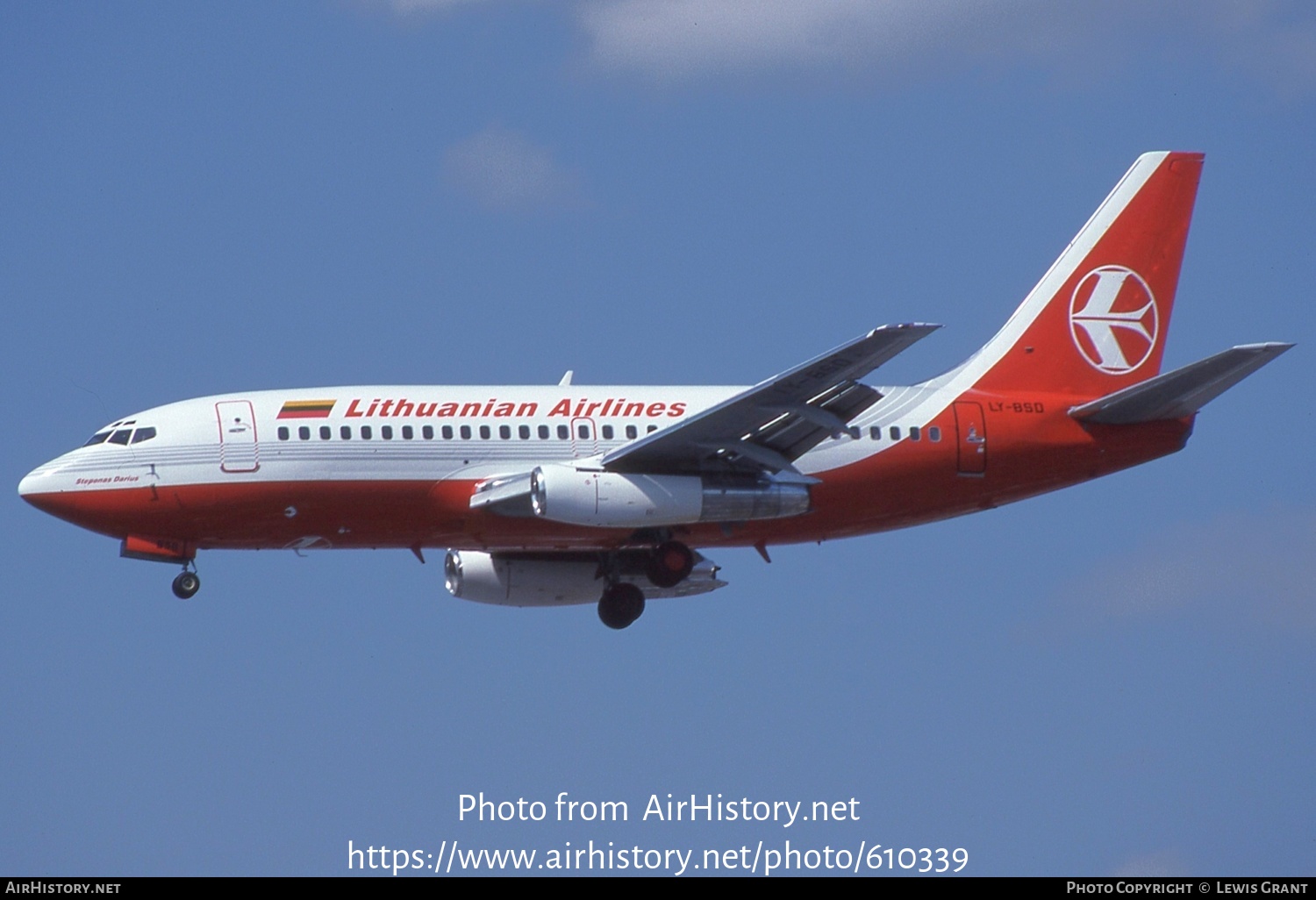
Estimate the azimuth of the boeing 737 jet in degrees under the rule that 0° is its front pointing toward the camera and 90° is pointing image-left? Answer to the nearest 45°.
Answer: approximately 90°
